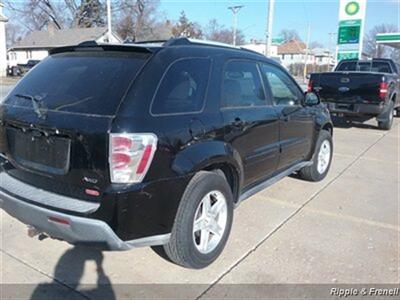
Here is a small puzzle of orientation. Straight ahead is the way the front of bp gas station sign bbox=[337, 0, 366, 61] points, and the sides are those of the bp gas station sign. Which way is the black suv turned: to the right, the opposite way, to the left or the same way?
the opposite way

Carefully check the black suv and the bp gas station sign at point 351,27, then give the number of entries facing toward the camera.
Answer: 1

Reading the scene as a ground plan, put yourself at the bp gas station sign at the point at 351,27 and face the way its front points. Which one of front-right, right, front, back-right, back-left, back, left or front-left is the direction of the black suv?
front

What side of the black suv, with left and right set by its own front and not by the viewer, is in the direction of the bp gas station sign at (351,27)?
front

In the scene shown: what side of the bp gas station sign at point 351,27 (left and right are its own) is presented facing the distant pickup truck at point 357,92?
front

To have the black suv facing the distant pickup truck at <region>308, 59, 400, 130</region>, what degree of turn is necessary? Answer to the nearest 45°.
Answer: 0° — it already faces it

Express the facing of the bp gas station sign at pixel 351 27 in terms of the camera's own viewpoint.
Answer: facing the viewer

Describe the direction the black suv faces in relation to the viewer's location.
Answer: facing away from the viewer and to the right of the viewer

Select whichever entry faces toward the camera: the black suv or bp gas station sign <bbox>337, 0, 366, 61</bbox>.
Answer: the bp gas station sign
